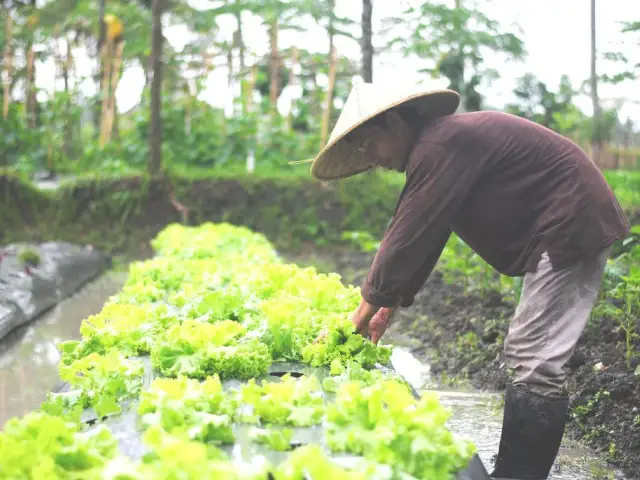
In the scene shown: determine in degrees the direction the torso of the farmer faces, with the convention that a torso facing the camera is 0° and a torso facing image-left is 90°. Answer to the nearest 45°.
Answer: approximately 90°

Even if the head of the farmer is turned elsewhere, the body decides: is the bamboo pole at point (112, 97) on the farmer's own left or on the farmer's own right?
on the farmer's own right

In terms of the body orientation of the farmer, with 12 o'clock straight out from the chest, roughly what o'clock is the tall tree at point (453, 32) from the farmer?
The tall tree is roughly at 3 o'clock from the farmer.

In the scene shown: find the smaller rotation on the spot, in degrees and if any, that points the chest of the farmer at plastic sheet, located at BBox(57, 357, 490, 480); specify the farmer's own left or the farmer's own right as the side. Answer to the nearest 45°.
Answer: approximately 45° to the farmer's own left

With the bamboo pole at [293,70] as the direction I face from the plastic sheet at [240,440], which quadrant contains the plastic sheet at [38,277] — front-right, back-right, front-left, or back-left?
front-left
